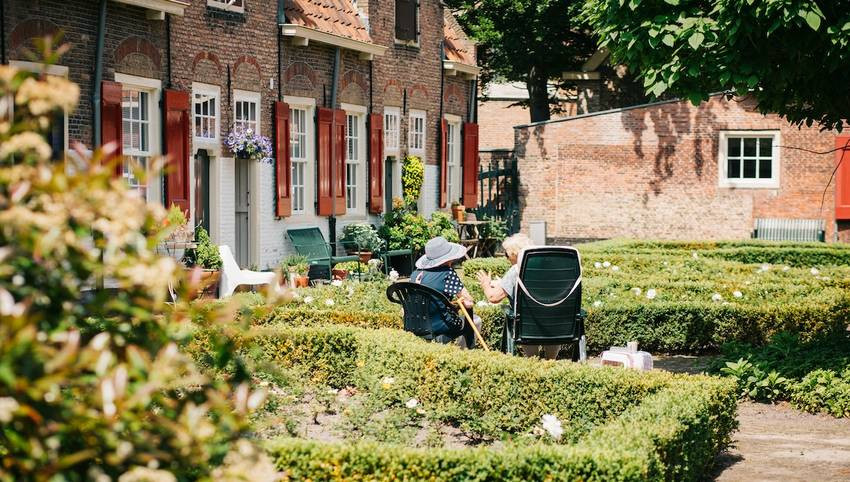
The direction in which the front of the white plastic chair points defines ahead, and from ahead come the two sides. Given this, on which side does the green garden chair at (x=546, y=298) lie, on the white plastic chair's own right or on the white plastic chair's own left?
on the white plastic chair's own right

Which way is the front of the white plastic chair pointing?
to the viewer's right

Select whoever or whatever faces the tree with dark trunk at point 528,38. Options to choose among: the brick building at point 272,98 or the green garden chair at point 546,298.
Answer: the green garden chair

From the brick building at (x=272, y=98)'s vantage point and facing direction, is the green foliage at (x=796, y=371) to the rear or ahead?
ahead

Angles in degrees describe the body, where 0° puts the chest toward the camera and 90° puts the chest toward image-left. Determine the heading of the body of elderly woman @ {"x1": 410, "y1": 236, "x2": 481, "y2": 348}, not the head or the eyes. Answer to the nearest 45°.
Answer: approximately 225°

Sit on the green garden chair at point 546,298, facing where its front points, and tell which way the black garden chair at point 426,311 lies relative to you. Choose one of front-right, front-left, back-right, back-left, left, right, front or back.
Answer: left

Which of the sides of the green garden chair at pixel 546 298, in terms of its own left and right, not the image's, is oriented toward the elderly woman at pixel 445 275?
left

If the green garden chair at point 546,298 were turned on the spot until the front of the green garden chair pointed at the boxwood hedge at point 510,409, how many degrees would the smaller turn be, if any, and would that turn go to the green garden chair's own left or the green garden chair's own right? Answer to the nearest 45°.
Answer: approximately 180°

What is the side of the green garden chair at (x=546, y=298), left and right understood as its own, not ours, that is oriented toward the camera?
back

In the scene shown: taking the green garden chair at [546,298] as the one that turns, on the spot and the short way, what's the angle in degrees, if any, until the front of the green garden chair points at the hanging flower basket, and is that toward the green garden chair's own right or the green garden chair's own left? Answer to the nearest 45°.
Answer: approximately 45° to the green garden chair's own left

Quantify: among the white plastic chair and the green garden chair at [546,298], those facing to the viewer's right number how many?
1
